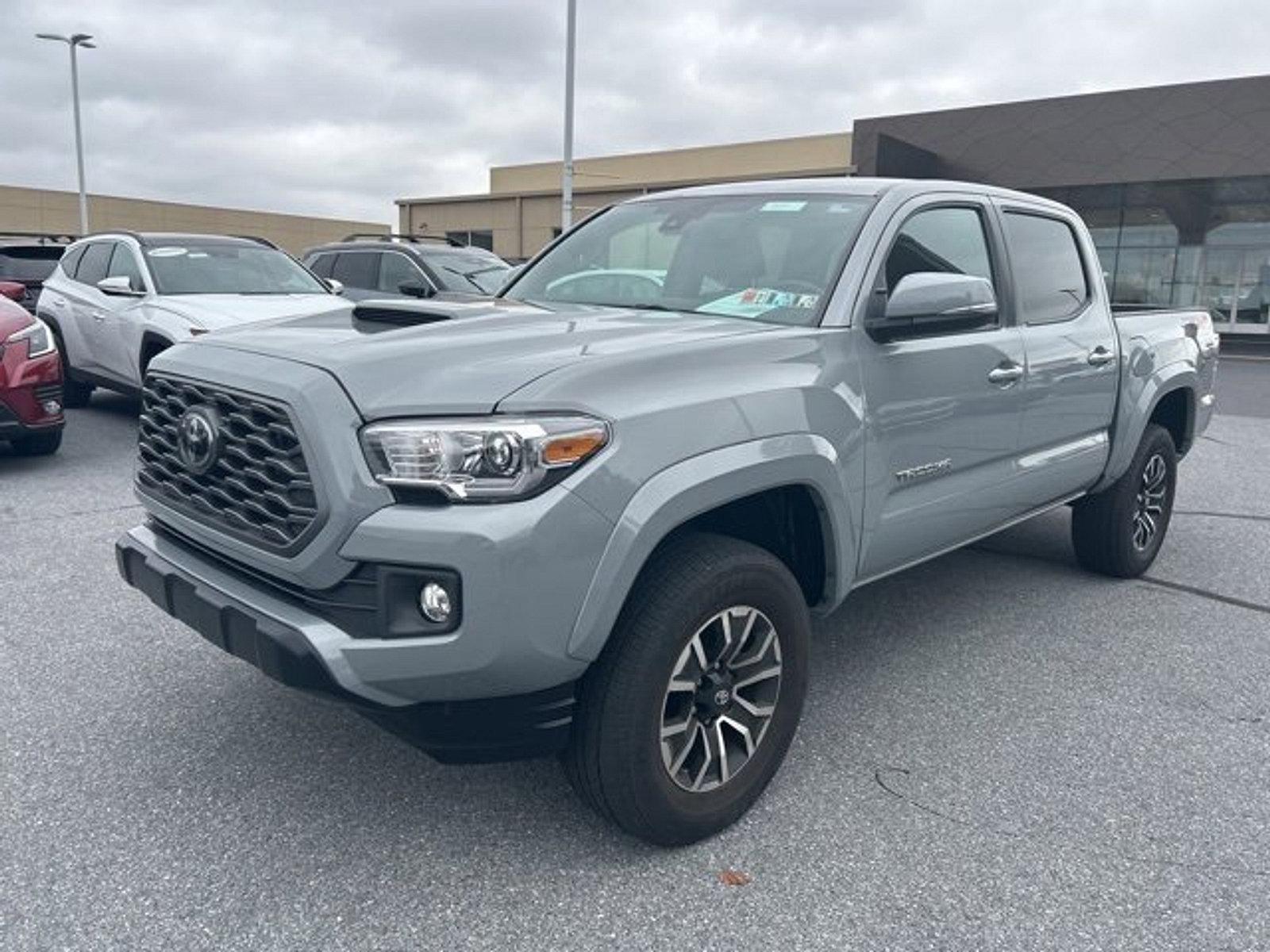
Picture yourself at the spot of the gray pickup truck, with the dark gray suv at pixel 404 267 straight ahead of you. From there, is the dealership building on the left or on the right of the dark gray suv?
right

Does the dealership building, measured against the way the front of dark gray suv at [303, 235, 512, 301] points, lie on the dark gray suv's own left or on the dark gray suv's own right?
on the dark gray suv's own left

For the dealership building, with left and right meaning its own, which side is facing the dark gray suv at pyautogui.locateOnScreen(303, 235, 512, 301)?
front

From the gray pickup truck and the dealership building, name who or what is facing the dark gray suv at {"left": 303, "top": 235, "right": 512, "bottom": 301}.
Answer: the dealership building

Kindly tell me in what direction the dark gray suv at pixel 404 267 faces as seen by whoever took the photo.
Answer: facing the viewer and to the right of the viewer

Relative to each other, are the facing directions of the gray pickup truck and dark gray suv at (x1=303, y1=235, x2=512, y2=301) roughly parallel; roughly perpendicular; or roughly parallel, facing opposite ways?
roughly perpendicular

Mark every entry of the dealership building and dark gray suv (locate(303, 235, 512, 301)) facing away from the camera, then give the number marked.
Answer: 0

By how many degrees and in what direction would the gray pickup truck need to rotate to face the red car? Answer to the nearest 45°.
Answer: approximately 90° to its right

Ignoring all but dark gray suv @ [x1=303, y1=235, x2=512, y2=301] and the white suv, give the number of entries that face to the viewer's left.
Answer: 0

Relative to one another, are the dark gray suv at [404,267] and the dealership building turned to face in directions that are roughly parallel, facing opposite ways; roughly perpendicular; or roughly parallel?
roughly perpendicular
